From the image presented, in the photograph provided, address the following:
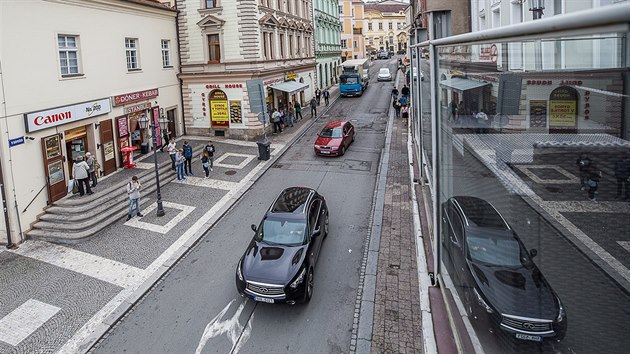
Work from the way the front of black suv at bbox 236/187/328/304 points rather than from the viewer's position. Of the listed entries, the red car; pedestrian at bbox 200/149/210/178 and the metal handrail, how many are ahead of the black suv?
1

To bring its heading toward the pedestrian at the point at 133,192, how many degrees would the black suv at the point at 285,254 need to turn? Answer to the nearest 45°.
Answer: approximately 135° to its right

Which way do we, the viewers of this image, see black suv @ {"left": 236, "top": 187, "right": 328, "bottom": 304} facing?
facing the viewer

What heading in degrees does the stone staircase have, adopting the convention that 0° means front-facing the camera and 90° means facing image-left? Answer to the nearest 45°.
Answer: approximately 315°
